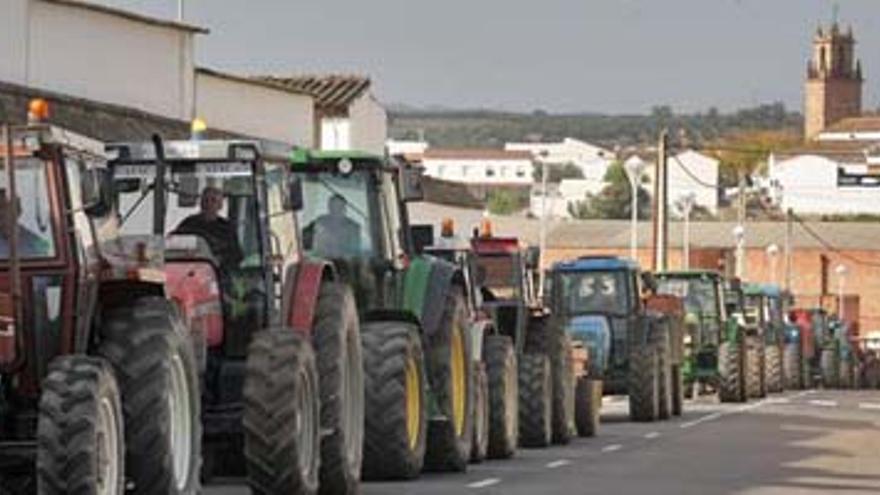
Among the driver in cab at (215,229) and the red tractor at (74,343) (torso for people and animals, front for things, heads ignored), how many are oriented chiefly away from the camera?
0

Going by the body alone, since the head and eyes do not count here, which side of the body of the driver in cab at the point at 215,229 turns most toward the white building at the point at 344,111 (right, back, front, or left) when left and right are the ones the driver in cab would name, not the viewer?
back

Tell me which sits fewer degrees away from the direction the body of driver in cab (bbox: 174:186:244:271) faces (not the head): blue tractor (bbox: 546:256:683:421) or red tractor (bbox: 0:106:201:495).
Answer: the red tractor

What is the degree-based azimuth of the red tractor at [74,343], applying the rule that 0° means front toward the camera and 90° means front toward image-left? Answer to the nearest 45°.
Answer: approximately 45°

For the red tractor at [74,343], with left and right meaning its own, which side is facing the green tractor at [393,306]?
back

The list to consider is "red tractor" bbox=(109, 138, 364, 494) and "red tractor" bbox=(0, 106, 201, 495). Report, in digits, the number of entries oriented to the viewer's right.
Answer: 0

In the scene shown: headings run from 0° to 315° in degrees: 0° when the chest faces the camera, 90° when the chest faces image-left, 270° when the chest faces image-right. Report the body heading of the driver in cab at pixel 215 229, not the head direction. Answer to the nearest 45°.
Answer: approximately 0°

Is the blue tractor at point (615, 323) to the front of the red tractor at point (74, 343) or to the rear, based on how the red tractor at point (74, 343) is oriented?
to the rear
